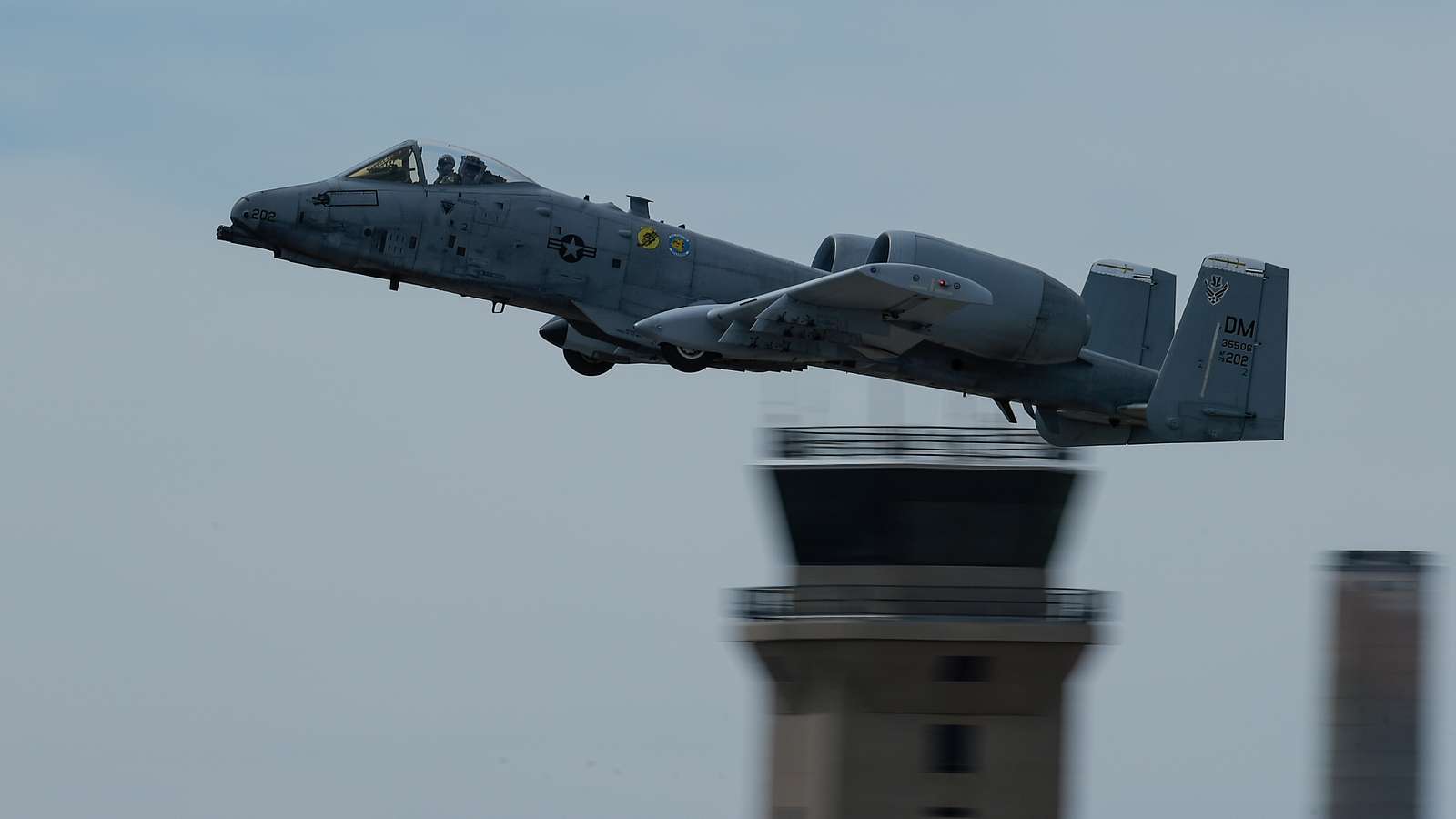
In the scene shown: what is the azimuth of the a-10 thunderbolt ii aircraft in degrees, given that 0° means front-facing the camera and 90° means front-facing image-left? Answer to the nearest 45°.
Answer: approximately 90°
